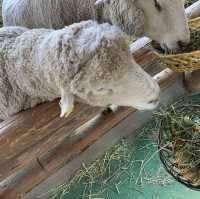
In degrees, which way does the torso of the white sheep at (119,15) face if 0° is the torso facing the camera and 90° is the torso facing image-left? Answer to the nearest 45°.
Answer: approximately 270°

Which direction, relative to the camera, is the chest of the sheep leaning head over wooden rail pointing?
to the viewer's right

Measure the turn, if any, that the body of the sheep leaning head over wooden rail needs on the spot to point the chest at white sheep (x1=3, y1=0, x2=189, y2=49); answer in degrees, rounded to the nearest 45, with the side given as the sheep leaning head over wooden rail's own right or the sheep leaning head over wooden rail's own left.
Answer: approximately 45° to the sheep leaning head over wooden rail's own left

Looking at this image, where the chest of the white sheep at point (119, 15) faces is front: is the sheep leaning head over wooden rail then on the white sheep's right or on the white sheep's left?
on the white sheep's right

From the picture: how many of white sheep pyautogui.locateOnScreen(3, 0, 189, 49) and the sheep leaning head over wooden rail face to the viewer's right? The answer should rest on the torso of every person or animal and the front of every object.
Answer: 2
